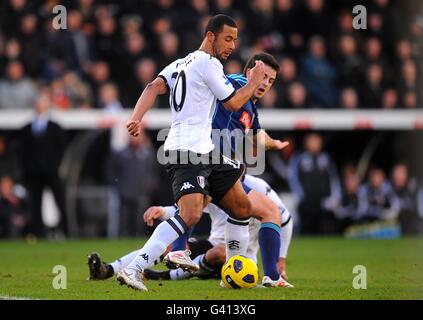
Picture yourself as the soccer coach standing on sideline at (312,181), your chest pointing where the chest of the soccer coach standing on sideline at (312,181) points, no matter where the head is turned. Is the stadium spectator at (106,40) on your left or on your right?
on your right

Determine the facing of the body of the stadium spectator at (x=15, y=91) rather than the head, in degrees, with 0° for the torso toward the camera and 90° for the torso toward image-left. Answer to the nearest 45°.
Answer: approximately 0°

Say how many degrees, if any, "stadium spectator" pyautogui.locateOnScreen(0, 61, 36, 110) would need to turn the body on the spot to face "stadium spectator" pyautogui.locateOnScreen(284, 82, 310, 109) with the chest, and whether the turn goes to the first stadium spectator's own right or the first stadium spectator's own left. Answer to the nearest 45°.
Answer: approximately 90° to the first stadium spectator's own left

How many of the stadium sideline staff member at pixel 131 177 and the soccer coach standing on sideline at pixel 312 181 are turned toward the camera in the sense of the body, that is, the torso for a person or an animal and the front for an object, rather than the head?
2

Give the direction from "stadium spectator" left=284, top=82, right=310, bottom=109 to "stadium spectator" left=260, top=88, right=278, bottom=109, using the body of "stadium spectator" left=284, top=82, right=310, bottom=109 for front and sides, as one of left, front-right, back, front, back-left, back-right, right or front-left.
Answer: right

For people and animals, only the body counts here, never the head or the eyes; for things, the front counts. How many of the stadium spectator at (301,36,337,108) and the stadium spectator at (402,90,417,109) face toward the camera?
2
